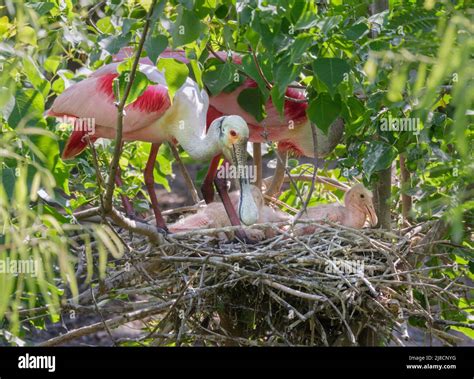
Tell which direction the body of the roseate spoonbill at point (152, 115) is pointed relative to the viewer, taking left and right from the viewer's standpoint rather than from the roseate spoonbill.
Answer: facing to the right of the viewer

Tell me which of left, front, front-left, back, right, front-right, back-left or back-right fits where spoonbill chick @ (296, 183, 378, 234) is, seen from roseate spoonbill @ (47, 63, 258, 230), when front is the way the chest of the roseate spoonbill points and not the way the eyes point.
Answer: front

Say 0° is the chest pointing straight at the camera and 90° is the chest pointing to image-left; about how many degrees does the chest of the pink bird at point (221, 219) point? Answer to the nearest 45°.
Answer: approximately 270°

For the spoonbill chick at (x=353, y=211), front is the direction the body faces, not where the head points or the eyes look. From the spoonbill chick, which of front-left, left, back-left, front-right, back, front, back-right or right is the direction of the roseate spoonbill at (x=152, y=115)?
back

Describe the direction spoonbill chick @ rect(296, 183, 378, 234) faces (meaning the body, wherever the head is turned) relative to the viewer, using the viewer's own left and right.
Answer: facing to the right of the viewer

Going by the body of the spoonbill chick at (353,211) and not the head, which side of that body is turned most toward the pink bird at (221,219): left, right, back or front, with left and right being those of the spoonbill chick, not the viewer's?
back

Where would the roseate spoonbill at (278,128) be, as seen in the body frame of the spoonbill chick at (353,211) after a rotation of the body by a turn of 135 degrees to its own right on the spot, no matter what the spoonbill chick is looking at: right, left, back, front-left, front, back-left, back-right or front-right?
right

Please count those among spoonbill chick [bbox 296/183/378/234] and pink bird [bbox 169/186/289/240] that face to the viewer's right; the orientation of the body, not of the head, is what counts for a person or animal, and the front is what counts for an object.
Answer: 2

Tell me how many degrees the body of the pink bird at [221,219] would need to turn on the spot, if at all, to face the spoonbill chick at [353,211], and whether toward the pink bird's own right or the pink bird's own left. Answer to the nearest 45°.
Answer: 0° — it already faces it

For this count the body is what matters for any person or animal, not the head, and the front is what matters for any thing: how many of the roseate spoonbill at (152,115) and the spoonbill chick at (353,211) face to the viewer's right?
2

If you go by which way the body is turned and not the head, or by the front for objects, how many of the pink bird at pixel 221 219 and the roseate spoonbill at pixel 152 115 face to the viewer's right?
2

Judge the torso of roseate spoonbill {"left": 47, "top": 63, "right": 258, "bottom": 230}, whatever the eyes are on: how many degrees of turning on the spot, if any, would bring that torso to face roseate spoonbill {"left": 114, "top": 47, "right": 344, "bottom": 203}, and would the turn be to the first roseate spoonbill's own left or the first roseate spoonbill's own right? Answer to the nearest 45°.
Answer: approximately 45° to the first roseate spoonbill's own left

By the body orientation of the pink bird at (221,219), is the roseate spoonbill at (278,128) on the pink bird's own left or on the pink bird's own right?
on the pink bird's own left

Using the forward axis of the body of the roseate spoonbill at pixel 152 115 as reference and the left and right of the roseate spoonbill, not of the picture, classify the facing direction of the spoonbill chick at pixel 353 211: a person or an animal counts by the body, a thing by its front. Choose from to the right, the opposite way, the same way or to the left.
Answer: the same way

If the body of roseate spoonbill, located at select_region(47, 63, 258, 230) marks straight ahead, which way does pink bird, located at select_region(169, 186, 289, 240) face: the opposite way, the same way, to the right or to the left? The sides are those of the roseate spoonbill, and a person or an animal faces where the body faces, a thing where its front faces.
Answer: the same way
